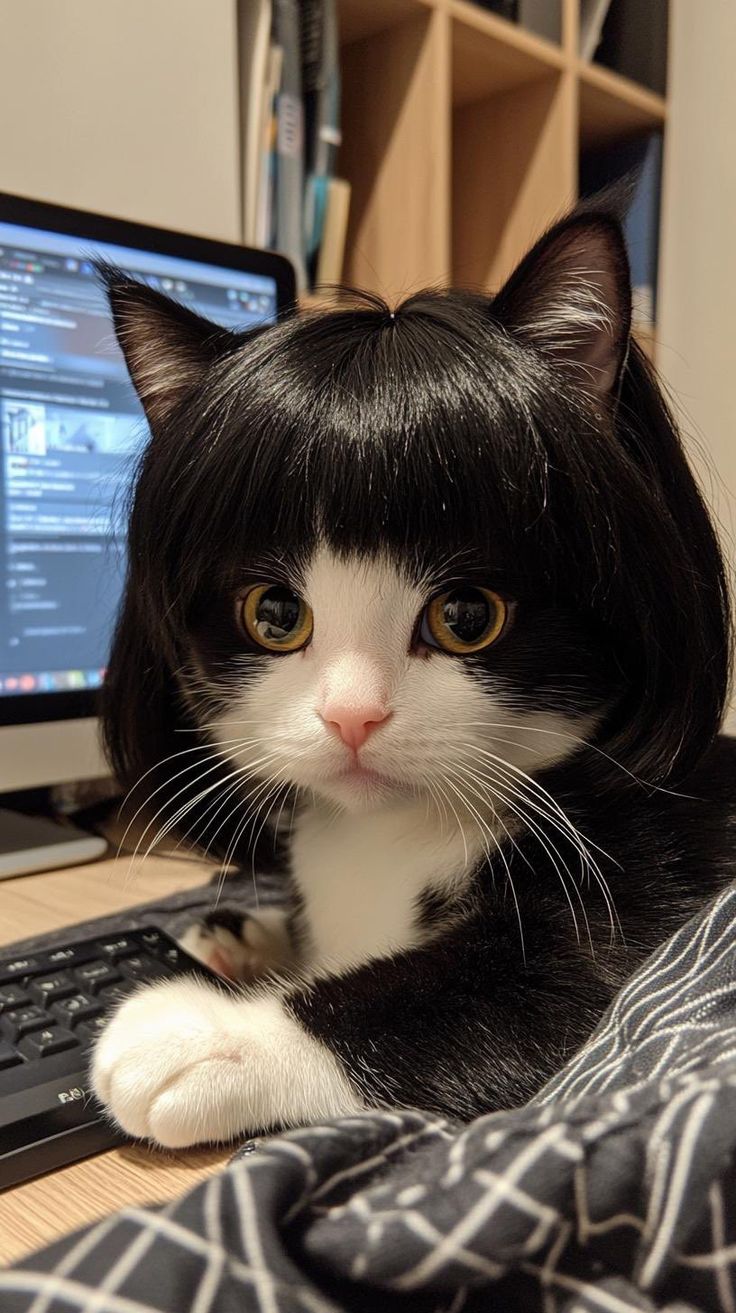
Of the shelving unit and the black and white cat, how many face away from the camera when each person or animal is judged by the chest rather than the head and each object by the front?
0

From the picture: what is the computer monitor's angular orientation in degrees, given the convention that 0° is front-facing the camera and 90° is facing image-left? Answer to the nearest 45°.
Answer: approximately 315°

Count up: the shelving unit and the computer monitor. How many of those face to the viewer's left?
0

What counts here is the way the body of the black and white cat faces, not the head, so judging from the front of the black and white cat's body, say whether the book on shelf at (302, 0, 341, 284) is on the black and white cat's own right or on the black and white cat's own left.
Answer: on the black and white cat's own right

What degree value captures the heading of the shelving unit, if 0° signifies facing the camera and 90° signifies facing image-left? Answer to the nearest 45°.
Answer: approximately 315°

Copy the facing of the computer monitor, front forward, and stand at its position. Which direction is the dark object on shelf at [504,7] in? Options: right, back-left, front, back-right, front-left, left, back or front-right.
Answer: left

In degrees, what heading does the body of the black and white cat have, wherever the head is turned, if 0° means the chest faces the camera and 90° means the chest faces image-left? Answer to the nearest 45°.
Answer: approximately 45°

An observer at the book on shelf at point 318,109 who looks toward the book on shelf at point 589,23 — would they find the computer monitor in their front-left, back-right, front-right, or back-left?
back-right

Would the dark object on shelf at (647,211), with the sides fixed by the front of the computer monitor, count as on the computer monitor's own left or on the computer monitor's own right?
on the computer monitor's own left
